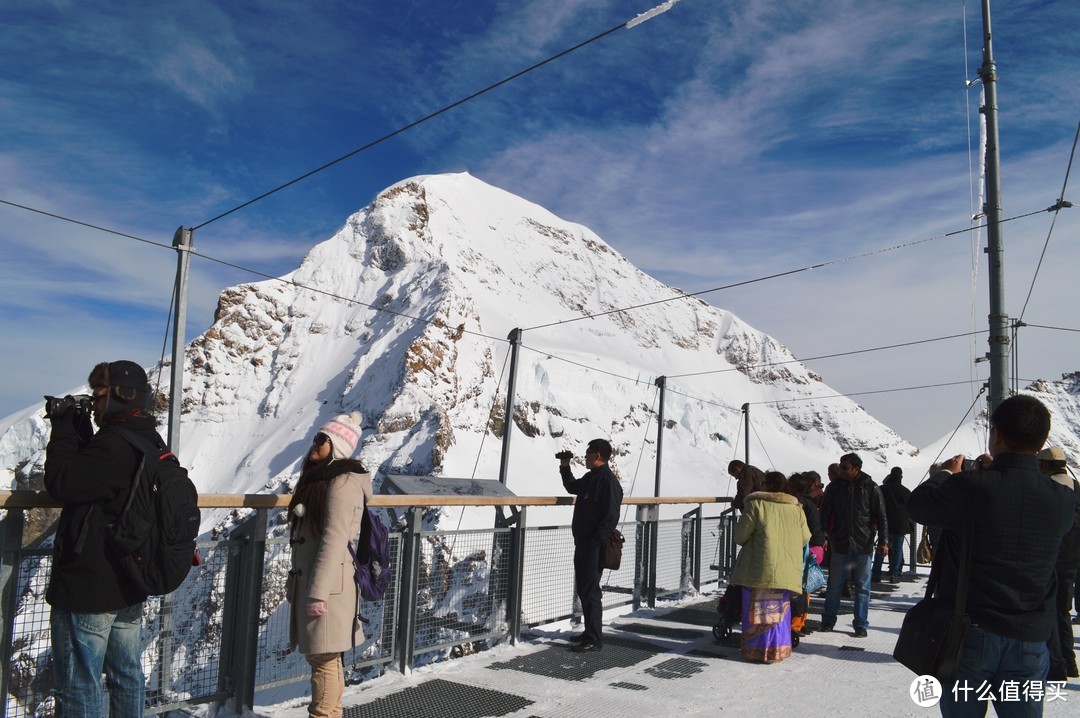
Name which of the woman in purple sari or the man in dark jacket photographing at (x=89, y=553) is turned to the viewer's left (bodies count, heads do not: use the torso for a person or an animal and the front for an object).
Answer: the man in dark jacket photographing

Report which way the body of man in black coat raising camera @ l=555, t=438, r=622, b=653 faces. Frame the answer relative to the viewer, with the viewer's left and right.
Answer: facing to the left of the viewer

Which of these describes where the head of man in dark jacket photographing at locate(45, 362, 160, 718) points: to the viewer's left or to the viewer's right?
to the viewer's left

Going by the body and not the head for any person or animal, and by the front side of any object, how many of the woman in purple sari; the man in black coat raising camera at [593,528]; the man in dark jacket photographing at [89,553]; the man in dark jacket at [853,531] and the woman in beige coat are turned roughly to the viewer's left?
3

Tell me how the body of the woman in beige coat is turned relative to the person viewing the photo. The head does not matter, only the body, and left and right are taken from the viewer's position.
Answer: facing to the left of the viewer

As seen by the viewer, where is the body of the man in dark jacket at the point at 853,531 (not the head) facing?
toward the camera

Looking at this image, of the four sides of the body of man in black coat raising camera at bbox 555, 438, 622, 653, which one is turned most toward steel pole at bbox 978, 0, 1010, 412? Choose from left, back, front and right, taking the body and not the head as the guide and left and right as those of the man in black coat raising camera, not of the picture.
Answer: back

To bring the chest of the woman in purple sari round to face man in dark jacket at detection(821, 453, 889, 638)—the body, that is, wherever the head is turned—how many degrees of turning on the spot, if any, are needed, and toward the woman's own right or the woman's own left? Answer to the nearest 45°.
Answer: approximately 45° to the woman's own right

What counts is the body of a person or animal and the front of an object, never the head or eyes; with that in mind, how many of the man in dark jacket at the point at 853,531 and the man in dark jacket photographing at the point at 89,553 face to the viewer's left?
1

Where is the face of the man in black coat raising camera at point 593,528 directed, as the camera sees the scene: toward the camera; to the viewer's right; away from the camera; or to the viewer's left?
to the viewer's left

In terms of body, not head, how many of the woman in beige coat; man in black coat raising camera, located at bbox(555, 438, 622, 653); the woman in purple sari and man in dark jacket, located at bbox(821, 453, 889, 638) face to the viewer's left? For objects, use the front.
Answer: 2

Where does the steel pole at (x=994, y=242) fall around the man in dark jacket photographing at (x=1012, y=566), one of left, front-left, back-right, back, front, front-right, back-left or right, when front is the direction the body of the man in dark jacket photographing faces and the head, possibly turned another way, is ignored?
front-right

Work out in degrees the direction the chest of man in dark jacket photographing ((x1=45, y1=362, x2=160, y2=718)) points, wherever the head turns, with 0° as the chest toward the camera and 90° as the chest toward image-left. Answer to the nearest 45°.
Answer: approximately 90°

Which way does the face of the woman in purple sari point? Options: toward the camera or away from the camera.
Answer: away from the camera

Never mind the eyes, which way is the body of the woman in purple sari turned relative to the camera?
away from the camera
